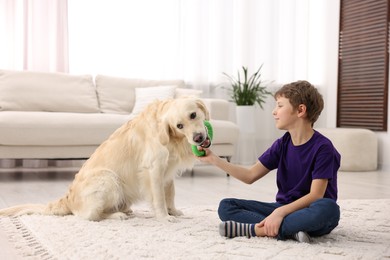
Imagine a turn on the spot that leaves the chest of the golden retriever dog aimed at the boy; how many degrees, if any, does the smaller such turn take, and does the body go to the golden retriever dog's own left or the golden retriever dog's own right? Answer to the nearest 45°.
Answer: approximately 45° to the golden retriever dog's own right

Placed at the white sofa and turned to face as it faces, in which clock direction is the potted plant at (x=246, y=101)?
The potted plant is roughly at 8 o'clock from the white sofa.

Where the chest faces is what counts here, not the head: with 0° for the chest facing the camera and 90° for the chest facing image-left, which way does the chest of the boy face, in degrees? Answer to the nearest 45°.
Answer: approximately 45°

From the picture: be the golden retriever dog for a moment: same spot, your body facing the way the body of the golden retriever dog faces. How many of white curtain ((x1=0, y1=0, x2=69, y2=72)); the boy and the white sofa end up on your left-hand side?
2

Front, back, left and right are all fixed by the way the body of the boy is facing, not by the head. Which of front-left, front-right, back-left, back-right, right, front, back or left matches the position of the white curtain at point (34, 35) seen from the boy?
right

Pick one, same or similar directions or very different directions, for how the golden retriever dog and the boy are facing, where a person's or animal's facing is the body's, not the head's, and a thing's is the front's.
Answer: very different directions

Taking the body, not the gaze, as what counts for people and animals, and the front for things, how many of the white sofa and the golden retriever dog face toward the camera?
1

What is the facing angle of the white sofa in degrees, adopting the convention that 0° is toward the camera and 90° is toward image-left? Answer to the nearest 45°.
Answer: approximately 0°

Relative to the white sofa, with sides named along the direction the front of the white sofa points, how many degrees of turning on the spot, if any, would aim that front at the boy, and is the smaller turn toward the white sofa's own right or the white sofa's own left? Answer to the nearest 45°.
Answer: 0° — it already faces them

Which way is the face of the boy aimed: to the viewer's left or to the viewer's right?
to the viewer's left

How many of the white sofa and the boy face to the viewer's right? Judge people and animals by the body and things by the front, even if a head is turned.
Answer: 0

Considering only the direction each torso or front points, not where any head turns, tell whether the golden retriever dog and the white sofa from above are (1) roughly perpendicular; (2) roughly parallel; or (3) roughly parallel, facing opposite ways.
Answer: roughly perpendicular

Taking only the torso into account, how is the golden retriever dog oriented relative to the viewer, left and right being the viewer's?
facing to the right of the viewer

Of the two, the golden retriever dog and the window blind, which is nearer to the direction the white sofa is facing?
the golden retriever dog
